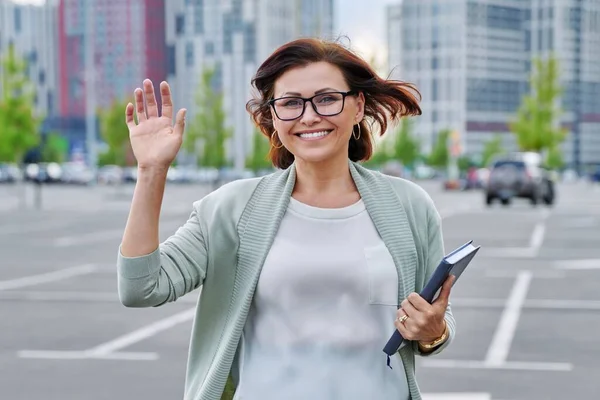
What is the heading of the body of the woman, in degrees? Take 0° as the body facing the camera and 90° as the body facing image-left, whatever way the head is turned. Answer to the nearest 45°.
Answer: approximately 0°

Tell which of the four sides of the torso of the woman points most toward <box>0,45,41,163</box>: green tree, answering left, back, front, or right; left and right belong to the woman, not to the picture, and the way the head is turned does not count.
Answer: back

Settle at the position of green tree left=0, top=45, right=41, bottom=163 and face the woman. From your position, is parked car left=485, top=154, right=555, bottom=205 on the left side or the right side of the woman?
left

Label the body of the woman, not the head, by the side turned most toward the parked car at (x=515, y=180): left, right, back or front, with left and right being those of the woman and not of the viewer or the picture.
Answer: back
